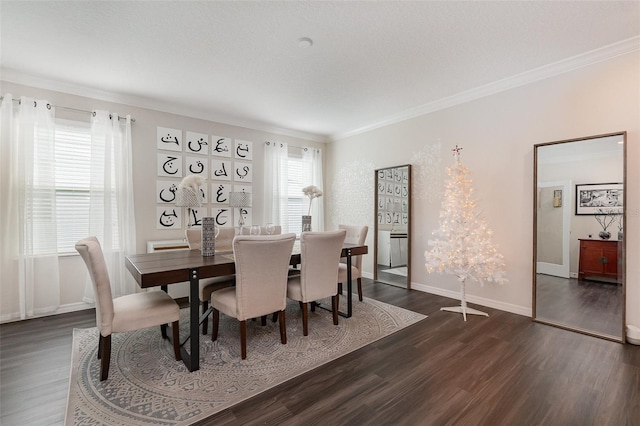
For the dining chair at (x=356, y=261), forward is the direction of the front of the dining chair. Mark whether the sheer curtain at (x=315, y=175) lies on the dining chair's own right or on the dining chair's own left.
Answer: on the dining chair's own right

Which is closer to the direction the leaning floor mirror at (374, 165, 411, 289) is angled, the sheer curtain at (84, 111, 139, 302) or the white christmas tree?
the sheer curtain

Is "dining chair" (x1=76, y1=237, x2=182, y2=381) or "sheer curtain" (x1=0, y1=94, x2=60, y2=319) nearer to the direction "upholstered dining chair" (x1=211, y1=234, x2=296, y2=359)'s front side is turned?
the sheer curtain

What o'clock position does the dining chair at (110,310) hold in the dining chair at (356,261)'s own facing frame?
the dining chair at (110,310) is roughly at 12 o'clock from the dining chair at (356,261).

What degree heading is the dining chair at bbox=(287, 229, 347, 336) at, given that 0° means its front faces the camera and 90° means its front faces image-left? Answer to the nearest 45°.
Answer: approximately 135°

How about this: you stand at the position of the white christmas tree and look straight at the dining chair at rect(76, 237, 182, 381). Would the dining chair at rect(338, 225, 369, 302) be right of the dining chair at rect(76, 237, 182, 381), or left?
right

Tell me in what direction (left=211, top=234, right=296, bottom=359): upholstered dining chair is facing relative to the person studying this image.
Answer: facing away from the viewer and to the left of the viewer

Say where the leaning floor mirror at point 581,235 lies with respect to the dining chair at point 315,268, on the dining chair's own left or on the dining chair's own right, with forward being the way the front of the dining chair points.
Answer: on the dining chair's own right

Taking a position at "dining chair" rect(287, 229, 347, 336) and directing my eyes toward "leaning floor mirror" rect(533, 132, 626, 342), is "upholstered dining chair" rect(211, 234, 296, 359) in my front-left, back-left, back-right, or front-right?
back-right

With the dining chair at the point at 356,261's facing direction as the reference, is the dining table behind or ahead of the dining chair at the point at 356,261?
ahead

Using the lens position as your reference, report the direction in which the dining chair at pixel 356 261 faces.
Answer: facing the viewer and to the left of the viewer
